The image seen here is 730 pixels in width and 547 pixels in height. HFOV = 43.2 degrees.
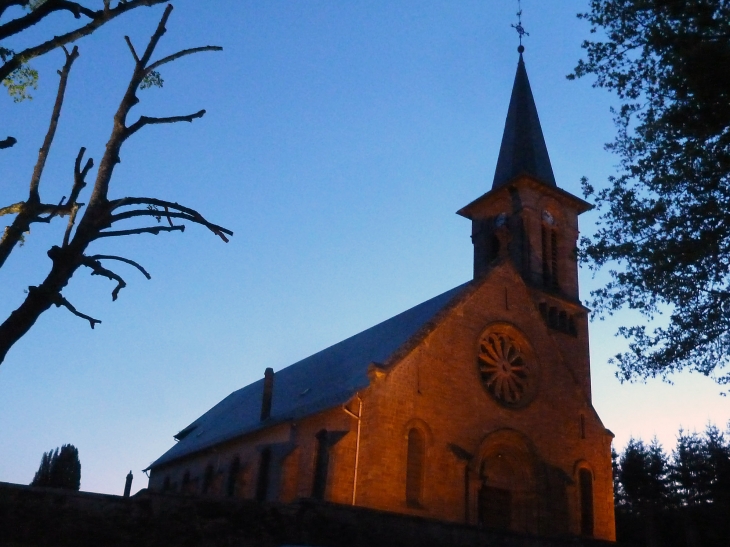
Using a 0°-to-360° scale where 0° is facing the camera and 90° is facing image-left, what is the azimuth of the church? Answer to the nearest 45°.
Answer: approximately 315°

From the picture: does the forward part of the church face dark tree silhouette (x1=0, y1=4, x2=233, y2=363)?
no
